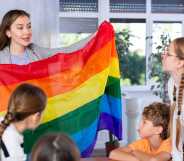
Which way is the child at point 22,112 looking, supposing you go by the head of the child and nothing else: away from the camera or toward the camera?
away from the camera

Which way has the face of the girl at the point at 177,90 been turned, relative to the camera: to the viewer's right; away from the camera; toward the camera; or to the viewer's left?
to the viewer's left

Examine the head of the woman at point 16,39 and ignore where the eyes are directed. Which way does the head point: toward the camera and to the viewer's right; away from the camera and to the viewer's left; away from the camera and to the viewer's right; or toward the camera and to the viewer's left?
toward the camera and to the viewer's right

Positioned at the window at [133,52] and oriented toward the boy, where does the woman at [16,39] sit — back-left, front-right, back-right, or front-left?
front-right

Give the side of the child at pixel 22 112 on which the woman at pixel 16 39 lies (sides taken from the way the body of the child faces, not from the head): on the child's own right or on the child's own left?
on the child's own left

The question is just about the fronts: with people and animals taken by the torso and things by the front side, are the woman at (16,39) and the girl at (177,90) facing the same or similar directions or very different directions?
very different directions

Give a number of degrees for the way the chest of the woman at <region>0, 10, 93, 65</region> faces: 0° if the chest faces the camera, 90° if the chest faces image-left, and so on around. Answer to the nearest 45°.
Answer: approximately 315°

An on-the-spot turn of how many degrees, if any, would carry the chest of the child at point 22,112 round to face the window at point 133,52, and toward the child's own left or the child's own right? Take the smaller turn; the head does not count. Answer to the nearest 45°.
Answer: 0° — they already face it

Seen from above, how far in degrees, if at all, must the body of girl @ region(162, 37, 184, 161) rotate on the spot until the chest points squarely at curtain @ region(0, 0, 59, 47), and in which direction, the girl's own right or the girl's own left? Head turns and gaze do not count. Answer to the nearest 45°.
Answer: approximately 45° to the girl's own right

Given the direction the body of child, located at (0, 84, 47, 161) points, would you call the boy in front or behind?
in front

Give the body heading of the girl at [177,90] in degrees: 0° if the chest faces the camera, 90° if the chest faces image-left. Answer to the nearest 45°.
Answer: approximately 90°

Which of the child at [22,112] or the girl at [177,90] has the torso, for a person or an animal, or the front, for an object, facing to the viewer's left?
the girl

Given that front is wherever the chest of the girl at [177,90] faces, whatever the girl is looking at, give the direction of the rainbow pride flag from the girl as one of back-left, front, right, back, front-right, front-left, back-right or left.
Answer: front-right

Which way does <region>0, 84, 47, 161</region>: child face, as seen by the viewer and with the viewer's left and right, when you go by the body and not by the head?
facing away from the viewer and to the right of the viewer

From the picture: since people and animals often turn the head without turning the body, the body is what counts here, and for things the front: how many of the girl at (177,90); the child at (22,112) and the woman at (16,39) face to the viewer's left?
1
